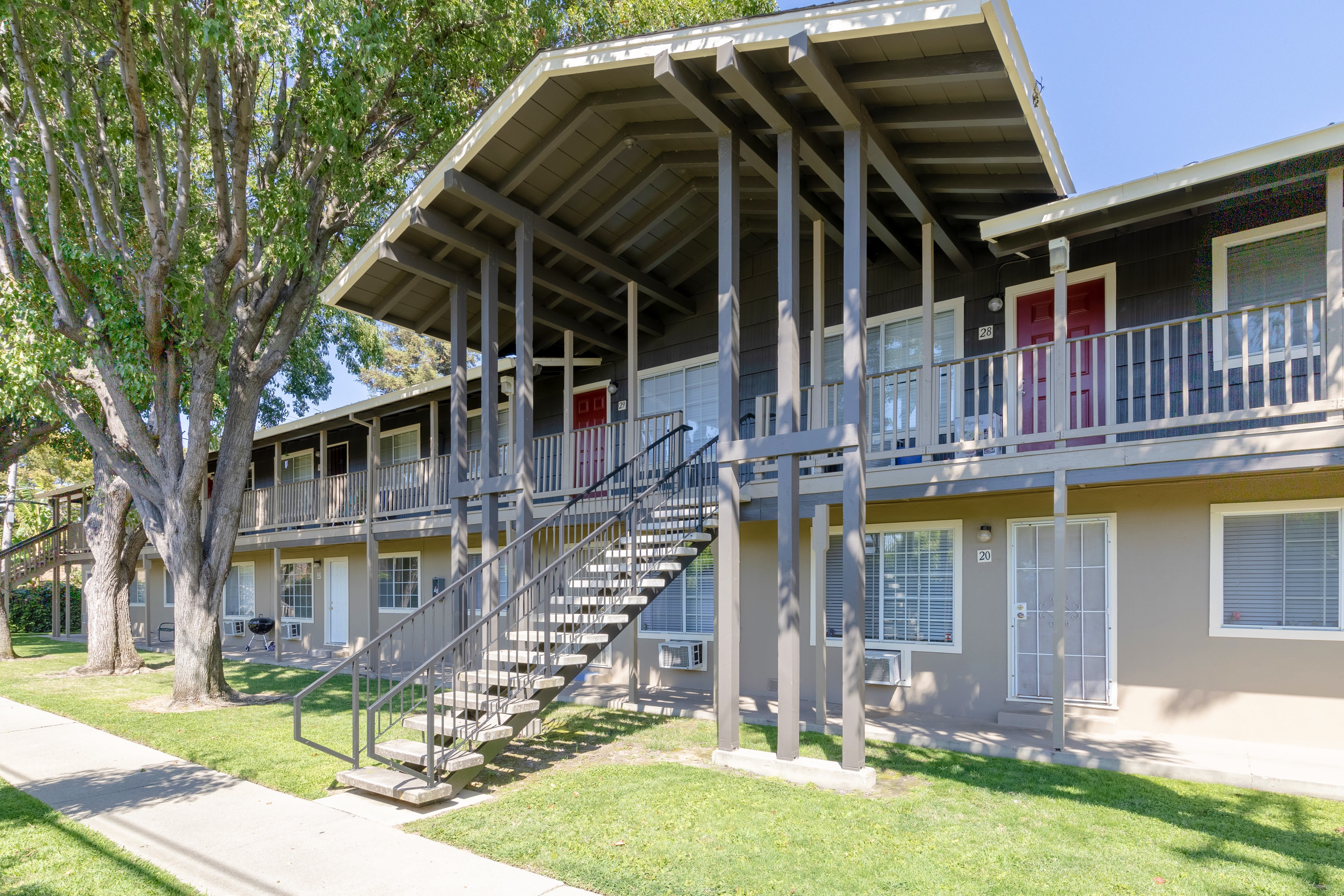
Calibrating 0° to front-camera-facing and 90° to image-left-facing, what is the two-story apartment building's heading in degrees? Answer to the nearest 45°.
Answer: approximately 45°
